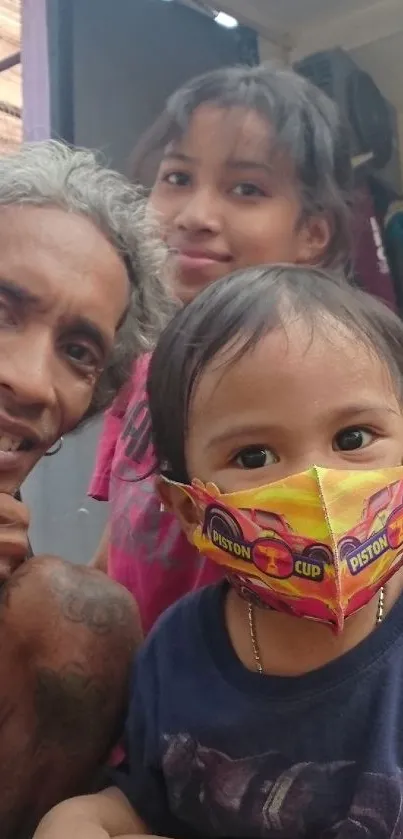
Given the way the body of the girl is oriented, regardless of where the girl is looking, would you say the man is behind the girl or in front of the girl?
in front

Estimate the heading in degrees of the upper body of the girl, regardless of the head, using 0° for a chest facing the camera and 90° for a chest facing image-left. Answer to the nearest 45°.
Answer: approximately 45°

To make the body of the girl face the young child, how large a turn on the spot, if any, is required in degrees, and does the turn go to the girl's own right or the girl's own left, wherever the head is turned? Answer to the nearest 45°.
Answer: approximately 45° to the girl's own left

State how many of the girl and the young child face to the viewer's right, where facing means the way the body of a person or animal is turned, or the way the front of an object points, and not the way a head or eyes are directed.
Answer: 0

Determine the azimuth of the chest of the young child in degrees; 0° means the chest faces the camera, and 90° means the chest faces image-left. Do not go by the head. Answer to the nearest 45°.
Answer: approximately 0°

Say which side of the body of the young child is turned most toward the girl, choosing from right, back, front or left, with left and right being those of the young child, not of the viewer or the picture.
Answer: back
